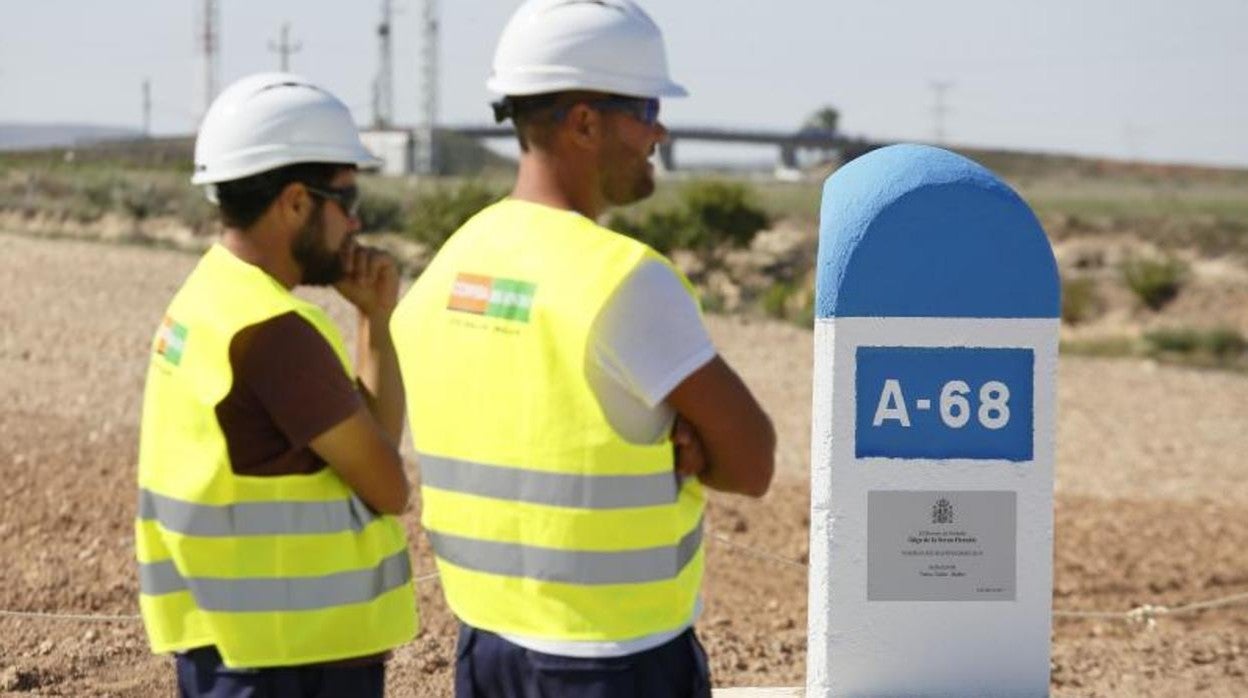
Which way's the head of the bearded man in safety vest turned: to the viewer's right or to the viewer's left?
to the viewer's right

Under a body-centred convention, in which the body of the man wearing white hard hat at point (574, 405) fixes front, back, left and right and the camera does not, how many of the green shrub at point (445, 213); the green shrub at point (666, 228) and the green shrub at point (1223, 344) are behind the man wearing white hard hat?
0

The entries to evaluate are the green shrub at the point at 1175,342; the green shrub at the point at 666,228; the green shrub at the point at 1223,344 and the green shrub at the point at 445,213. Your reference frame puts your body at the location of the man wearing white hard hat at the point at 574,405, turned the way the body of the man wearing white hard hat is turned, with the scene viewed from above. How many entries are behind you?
0

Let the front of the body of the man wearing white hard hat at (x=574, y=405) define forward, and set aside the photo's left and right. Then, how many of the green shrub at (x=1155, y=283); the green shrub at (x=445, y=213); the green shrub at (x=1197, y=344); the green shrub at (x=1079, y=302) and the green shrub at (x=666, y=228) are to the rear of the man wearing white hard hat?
0

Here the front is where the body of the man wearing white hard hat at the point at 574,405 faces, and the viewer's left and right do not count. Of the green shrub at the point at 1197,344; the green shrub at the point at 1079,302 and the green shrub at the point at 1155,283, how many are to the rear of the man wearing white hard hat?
0

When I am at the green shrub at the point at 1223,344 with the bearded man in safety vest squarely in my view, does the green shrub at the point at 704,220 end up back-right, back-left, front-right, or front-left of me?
back-right

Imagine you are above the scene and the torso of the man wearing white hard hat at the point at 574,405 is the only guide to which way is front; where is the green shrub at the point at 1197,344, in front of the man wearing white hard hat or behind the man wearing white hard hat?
in front

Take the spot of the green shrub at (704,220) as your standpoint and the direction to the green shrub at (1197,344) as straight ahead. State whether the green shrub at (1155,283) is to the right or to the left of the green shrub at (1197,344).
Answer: left

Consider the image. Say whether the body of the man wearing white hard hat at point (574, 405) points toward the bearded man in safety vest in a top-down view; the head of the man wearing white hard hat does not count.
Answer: no

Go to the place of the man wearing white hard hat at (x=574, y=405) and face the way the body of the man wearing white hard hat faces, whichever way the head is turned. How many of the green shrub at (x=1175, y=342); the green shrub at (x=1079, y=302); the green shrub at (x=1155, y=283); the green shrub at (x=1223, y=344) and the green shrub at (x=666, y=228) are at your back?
0

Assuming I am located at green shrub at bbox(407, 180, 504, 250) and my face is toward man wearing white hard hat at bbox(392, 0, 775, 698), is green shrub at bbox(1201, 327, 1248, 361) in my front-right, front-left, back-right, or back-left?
front-left

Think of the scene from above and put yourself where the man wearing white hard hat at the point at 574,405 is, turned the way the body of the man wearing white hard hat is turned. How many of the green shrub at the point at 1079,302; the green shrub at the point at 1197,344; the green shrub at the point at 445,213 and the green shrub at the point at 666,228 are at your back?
0

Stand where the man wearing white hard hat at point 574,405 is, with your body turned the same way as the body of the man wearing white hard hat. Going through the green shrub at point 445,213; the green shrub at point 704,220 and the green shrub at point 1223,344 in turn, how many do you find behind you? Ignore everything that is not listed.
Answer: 0

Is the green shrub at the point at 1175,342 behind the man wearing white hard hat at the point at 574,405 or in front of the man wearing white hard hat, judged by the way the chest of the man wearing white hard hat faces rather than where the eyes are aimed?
in front

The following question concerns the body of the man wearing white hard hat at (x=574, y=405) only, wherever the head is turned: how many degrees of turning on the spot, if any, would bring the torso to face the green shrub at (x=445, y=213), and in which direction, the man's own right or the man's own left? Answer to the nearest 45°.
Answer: approximately 45° to the man's own left

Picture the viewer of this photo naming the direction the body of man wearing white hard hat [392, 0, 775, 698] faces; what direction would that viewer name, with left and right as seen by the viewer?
facing away from the viewer and to the right of the viewer

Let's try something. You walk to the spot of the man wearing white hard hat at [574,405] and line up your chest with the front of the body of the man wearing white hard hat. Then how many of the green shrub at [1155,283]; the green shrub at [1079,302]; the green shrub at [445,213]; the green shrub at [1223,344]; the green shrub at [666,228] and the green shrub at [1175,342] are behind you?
0

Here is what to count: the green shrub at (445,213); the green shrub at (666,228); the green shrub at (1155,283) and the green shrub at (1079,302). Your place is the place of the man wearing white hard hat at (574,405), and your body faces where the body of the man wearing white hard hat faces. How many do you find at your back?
0
